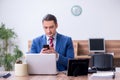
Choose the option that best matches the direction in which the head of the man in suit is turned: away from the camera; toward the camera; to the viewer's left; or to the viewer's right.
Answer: toward the camera

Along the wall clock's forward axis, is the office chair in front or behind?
in front

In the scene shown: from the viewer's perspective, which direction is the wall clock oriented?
toward the camera

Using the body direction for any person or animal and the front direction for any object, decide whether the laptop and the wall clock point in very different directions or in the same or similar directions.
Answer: very different directions

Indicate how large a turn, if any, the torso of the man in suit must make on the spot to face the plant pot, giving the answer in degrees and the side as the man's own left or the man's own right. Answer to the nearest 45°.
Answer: approximately 45° to the man's own right

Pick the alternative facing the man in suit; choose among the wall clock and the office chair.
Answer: the wall clock

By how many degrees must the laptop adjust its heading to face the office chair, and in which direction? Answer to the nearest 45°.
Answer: approximately 45° to its right

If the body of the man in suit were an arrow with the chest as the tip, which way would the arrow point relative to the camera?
toward the camera

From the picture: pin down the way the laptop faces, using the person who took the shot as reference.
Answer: facing away from the viewer

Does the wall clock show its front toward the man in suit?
yes
